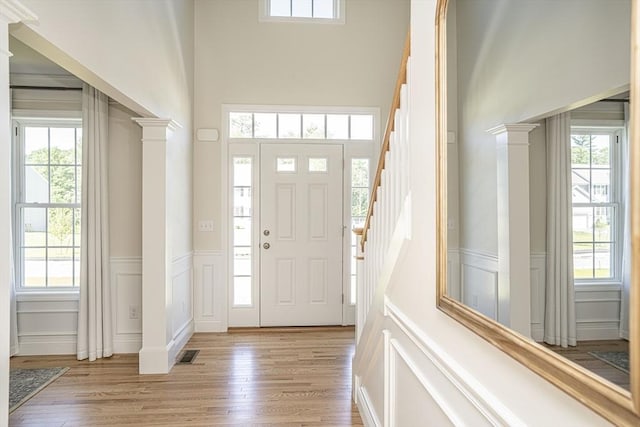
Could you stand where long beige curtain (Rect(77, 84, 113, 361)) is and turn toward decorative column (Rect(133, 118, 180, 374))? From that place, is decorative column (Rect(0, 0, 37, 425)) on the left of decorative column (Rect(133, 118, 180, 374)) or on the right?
right

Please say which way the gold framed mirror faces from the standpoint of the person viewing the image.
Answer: facing the viewer and to the left of the viewer

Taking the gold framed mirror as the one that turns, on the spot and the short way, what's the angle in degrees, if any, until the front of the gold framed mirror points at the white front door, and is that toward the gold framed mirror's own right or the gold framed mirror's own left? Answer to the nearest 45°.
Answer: approximately 90° to the gold framed mirror's own right

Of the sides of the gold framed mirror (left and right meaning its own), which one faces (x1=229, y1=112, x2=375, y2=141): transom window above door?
right

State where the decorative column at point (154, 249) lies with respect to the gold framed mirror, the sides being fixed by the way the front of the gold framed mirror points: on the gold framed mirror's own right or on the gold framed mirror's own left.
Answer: on the gold framed mirror's own right
